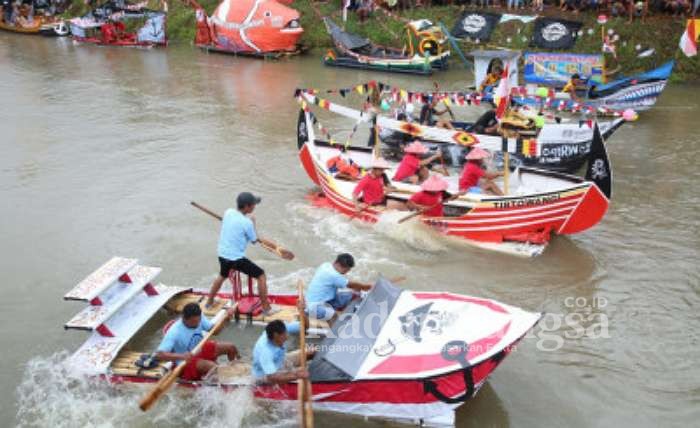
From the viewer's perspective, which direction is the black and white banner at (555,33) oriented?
toward the camera

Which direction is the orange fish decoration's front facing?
to the viewer's right

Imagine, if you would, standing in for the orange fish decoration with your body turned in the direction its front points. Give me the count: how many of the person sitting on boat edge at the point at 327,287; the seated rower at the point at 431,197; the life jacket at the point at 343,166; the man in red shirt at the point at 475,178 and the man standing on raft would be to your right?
5

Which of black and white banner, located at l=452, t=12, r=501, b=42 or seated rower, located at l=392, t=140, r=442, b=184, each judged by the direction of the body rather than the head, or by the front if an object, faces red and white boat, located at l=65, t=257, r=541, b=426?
the black and white banner

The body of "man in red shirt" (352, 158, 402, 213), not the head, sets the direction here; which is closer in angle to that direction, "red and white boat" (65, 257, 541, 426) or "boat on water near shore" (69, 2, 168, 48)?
the red and white boat

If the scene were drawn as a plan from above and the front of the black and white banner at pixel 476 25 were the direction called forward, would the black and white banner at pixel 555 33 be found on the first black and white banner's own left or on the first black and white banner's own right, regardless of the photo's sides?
on the first black and white banner's own left

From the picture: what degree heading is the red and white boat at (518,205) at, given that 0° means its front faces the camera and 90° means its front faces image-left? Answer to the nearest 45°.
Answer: approximately 315°

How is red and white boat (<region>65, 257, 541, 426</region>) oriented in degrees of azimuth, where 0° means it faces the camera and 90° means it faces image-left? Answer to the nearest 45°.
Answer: approximately 270°

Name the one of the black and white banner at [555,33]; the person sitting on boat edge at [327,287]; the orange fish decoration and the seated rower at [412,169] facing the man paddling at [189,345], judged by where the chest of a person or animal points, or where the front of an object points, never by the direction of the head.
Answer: the black and white banner

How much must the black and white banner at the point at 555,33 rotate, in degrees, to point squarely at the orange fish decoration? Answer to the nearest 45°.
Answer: approximately 90° to its right

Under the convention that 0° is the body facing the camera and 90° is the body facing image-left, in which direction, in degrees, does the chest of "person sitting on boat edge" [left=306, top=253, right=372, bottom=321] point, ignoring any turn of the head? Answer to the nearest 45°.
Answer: approximately 270°
